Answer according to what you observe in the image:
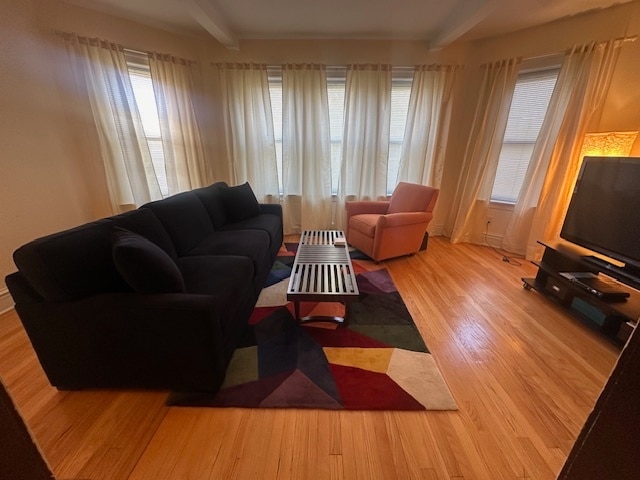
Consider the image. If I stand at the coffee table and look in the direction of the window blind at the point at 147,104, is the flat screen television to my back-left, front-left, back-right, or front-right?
back-right

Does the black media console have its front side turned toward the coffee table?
yes

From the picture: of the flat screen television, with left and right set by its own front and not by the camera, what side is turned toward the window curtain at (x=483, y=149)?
right

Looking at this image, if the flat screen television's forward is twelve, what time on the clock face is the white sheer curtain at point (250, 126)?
The white sheer curtain is roughly at 1 o'clock from the flat screen television.

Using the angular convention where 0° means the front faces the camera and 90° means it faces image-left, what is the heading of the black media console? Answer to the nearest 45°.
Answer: approximately 45°

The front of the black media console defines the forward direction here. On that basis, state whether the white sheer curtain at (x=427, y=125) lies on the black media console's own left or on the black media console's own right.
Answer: on the black media console's own right

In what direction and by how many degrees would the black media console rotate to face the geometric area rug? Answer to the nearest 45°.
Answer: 0° — it already faces it

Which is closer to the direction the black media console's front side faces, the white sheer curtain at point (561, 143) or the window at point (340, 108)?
the window

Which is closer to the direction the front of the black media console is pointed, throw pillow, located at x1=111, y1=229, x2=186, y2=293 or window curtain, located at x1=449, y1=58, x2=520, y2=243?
the throw pillow

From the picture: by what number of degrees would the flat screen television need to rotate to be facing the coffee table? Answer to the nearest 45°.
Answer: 0° — it already faces it

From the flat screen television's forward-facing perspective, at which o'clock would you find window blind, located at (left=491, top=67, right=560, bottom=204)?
The window blind is roughly at 3 o'clock from the flat screen television.

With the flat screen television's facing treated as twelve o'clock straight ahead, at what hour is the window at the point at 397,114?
The window is roughly at 2 o'clock from the flat screen television.
